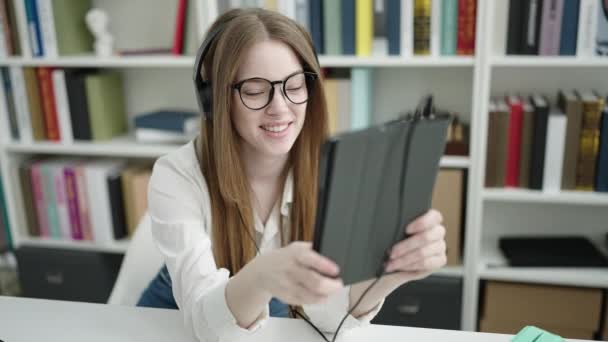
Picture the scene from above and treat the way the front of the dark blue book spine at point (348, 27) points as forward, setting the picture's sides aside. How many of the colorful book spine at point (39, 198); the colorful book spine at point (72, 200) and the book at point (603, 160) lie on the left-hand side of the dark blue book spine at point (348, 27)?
1

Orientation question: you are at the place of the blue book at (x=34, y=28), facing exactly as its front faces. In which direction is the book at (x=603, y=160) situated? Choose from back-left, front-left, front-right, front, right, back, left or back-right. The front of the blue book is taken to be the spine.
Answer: front-left

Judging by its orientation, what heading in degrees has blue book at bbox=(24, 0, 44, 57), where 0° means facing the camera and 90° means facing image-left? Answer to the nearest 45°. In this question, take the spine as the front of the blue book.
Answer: approximately 0°

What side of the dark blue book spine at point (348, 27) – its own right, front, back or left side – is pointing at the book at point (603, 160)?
left

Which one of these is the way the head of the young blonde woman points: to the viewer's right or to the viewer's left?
to the viewer's right

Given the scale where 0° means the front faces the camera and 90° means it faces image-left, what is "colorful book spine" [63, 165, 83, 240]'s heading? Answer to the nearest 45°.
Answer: approximately 0°

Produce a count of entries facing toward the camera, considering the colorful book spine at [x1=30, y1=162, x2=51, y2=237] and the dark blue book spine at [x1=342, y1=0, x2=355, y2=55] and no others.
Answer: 2

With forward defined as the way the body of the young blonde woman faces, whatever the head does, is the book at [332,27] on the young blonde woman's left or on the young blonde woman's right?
on the young blonde woman's left
